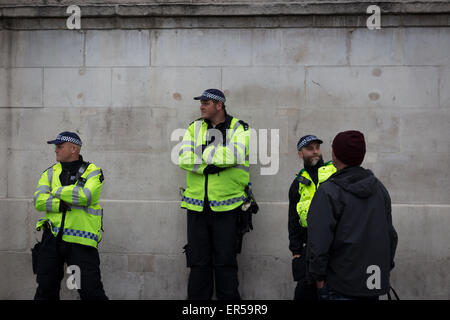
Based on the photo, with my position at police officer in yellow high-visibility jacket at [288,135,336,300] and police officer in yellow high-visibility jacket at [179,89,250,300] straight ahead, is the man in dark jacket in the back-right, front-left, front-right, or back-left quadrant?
back-left

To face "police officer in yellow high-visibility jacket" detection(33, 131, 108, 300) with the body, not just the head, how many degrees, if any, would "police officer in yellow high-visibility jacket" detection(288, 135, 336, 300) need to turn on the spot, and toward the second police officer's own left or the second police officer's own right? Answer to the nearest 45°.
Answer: approximately 135° to the second police officer's own right

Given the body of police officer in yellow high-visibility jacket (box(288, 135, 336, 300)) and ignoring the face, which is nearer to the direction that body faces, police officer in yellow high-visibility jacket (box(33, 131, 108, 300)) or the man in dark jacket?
the man in dark jacket

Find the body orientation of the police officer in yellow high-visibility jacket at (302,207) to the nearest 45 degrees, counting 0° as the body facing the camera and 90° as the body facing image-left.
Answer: approximately 315°

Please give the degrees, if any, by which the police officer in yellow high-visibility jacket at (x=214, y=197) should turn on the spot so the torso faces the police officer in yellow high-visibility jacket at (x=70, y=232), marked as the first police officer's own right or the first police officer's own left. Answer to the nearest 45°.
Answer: approximately 90° to the first police officer's own right

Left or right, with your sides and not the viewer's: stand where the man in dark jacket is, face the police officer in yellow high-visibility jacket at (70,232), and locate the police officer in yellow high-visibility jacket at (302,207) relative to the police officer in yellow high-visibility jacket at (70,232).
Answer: right

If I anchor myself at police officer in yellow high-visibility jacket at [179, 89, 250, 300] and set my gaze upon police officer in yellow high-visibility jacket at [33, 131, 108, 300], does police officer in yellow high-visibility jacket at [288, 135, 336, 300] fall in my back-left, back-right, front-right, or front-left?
back-left

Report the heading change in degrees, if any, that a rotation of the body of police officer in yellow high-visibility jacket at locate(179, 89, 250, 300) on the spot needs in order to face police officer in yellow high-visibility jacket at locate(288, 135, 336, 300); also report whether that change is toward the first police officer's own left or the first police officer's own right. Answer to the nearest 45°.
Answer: approximately 45° to the first police officer's own left
